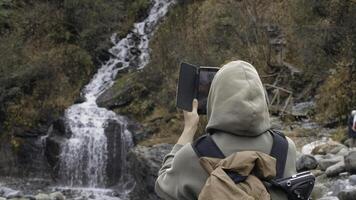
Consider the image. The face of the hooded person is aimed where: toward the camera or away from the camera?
away from the camera

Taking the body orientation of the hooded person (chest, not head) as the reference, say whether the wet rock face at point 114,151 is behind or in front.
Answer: in front

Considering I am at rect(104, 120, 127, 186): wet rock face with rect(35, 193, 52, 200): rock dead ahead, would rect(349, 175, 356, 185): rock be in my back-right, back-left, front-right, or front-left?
front-left

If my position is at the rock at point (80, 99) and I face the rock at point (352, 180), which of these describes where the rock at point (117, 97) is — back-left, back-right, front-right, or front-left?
front-left

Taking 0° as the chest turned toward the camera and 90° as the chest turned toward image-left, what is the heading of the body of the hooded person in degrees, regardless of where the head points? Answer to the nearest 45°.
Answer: approximately 180°

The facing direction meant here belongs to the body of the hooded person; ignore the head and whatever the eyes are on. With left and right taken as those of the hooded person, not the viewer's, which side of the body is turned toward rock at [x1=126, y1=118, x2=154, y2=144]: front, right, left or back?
front

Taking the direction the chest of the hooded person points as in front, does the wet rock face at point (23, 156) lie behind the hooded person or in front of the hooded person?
in front

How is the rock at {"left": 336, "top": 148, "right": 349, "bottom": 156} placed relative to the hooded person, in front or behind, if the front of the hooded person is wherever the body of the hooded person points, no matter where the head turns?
in front

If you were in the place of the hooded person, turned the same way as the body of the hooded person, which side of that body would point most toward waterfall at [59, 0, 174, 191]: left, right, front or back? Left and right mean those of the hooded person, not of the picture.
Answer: front

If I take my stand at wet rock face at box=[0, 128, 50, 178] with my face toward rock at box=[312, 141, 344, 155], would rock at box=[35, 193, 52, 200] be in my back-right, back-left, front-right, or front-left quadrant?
front-right
